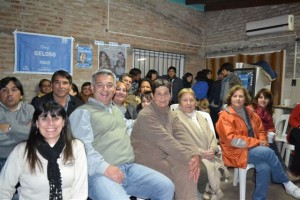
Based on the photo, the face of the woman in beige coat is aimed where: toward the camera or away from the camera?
toward the camera

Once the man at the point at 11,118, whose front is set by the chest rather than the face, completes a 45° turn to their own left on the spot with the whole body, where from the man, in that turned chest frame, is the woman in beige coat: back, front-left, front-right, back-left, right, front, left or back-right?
front-left

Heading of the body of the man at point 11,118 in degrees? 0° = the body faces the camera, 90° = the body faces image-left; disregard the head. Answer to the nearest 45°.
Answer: approximately 0°

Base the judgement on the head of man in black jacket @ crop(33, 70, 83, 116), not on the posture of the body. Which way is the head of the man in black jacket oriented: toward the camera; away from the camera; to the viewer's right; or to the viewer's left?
toward the camera

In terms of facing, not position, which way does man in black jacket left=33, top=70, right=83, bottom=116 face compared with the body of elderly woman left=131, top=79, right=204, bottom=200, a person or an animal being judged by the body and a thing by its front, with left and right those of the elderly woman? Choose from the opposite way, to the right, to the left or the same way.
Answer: the same way

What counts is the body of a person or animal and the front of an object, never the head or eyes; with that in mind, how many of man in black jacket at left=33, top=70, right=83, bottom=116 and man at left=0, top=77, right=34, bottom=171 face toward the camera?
2

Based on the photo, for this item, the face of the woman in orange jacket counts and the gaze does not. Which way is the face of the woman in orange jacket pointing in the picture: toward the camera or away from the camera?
toward the camera

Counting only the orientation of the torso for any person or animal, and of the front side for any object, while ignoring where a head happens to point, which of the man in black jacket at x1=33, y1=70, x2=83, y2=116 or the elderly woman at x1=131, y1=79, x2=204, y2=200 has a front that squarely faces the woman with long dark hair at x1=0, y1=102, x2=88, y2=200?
the man in black jacket

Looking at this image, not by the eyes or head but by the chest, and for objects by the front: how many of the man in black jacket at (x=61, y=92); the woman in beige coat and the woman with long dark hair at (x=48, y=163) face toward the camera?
3

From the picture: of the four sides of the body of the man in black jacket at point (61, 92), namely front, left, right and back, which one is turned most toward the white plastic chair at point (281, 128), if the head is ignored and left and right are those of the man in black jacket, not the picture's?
left

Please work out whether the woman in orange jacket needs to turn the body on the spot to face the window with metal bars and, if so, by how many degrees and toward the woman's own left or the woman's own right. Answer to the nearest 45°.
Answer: approximately 180°

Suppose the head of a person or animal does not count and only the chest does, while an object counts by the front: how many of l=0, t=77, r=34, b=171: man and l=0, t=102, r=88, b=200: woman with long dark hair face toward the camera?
2

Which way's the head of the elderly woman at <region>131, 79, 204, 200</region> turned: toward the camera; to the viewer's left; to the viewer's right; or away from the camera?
toward the camera

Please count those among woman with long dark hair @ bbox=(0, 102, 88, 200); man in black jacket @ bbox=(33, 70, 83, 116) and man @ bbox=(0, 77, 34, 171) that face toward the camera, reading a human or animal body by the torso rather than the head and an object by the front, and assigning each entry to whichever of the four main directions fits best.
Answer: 3

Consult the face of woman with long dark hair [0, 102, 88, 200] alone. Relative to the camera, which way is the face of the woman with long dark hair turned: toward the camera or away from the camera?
toward the camera

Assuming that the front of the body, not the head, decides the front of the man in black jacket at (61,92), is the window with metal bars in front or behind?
behind

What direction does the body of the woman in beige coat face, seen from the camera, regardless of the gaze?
toward the camera

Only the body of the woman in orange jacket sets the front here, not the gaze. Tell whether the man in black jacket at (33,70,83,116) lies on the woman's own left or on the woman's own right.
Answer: on the woman's own right
